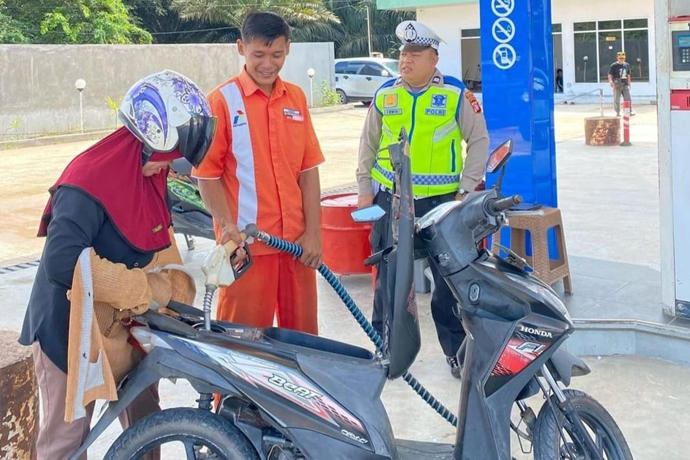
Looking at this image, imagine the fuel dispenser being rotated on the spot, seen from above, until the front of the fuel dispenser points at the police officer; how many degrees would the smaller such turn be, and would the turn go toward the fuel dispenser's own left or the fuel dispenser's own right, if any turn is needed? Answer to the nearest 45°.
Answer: approximately 45° to the fuel dispenser's own right

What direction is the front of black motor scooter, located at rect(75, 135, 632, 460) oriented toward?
to the viewer's right

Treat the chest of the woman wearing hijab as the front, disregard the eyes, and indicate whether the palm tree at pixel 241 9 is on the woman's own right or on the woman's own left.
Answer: on the woman's own left

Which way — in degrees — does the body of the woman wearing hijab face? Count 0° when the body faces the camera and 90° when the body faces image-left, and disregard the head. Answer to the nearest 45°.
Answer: approximately 270°

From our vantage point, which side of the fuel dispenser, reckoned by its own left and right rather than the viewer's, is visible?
front

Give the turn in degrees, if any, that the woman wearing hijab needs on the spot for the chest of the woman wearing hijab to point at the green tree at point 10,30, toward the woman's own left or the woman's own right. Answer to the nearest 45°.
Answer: approximately 90° to the woman's own left

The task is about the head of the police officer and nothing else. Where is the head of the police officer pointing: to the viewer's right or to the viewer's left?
to the viewer's left

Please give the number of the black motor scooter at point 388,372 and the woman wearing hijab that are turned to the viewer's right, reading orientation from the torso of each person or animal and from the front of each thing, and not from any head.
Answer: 2

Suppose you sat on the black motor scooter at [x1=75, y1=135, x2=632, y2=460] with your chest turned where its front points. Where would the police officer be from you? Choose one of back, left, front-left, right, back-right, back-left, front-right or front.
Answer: left

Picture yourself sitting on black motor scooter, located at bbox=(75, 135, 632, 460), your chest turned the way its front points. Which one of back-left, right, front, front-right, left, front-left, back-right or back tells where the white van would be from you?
left

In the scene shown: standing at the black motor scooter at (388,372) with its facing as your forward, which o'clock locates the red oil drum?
The red oil drum is roughly at 9 o'clock from the black motor scooter.

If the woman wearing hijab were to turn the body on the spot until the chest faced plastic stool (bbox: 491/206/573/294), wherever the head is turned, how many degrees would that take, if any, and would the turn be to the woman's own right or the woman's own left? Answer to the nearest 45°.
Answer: approximately 45° to the woman's own left

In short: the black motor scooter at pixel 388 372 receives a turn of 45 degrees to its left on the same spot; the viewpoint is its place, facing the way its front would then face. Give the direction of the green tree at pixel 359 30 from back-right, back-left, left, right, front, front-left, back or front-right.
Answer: front-left

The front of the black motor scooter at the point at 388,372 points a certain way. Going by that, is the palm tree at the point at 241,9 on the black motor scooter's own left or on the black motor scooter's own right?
on the black motor scooter's own left

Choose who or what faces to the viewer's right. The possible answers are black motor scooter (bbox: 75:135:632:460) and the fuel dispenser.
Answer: the black motor scooter
